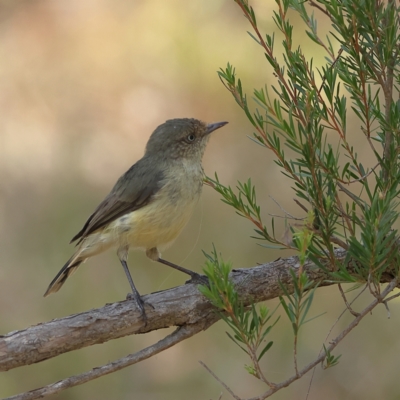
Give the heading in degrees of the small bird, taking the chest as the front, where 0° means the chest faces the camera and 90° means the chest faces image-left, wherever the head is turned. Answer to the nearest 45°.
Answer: approximately 270°

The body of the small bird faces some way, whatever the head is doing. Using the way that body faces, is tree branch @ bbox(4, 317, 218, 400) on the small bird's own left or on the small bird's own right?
on the small bird's own right
